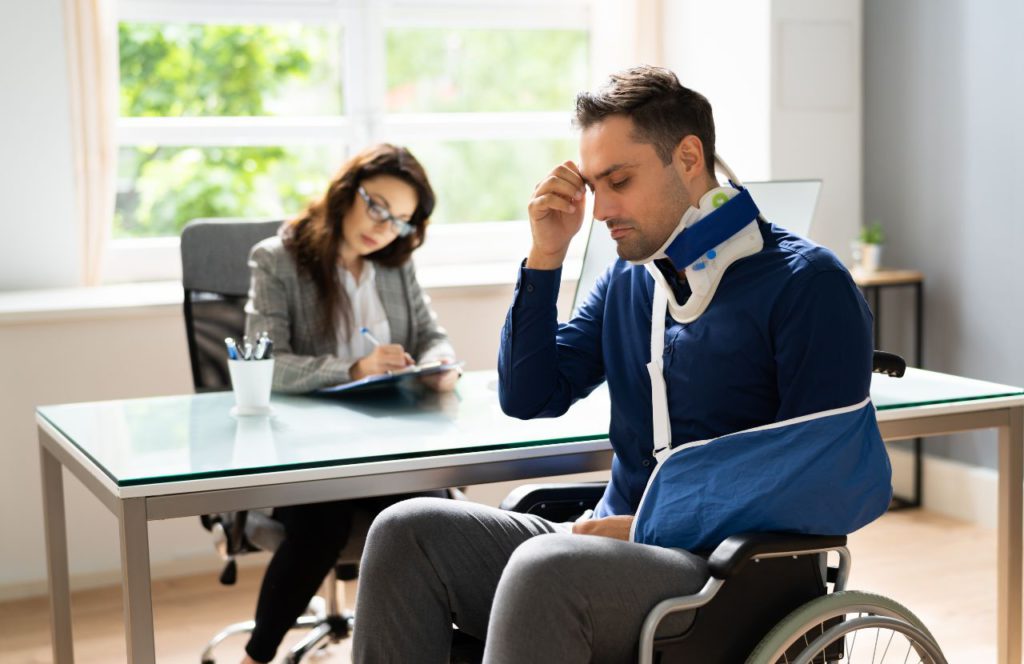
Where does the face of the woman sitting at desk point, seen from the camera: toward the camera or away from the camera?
toward the camera

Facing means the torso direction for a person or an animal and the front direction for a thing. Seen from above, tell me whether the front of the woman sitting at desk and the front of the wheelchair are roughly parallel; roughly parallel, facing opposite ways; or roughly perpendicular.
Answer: roughly perpendicular

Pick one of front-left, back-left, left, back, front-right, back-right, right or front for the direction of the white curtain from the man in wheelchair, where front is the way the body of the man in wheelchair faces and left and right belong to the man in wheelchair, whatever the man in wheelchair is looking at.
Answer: right

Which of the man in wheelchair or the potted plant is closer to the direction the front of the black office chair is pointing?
the man in wheelchair

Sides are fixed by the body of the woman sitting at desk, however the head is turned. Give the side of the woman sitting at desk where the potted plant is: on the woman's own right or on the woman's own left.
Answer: on the woman's own left

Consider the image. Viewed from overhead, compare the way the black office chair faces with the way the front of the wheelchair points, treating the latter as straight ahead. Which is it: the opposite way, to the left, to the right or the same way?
to the left

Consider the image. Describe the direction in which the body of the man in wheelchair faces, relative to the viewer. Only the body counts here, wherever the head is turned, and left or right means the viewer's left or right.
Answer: facing the viewer and to the left of the viewer

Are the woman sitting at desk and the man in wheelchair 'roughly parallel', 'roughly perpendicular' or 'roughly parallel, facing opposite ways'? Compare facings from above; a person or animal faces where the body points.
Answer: roughly perpendicular

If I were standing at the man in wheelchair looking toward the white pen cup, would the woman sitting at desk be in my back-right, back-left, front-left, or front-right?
front-right

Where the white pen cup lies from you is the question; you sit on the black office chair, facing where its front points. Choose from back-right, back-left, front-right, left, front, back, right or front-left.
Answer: front-right

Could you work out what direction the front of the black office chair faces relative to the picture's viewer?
facing the viewer and to the right of the viewer

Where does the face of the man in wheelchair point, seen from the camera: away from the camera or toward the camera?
toward the camera

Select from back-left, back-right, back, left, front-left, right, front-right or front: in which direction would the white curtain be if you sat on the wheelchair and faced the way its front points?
right

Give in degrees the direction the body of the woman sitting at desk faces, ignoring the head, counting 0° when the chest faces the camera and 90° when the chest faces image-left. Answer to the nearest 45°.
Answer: approximately 315°
